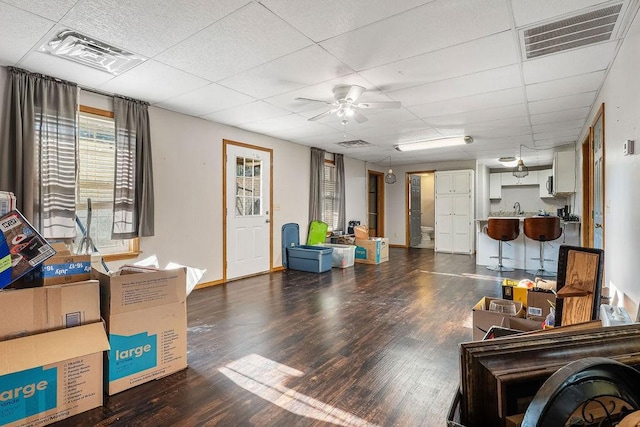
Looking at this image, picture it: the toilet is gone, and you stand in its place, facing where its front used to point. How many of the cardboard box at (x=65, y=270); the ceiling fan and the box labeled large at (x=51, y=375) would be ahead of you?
3

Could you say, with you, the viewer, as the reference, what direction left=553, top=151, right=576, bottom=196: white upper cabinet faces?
facing to the left of the viewer

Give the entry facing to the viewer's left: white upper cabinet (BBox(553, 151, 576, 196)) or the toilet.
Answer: the white upper cabinet

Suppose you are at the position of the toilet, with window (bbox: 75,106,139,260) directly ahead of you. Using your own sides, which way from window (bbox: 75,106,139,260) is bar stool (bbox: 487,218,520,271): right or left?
left

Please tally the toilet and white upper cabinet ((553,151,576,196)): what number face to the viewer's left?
1

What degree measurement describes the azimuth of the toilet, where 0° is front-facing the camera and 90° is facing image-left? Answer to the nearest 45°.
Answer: approximately 0°

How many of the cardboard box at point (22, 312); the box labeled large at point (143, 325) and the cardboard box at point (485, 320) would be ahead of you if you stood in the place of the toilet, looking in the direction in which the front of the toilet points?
3

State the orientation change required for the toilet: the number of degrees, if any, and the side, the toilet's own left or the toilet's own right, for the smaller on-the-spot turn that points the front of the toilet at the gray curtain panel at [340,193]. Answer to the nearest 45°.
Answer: approximately 45° to the toilet's own right
